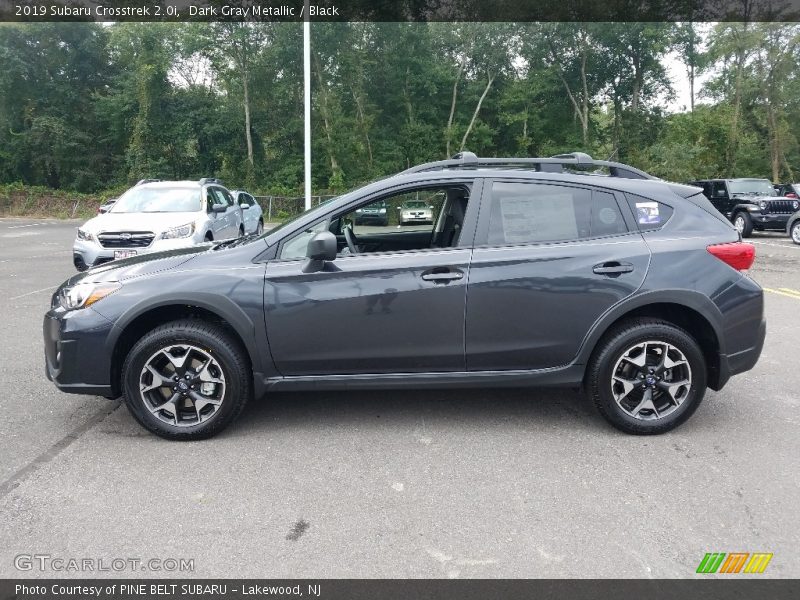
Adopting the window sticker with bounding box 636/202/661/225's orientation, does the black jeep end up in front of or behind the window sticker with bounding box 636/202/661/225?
behind

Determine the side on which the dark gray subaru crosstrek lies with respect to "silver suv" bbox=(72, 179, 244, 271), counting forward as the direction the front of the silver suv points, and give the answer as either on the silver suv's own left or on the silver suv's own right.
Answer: on the silver suv's own left

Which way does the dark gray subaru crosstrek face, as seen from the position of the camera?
facing to the left of the viewer

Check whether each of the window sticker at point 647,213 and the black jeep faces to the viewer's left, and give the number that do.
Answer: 0

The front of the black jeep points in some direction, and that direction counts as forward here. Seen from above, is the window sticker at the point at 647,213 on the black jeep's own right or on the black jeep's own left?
on the black jeep's own right

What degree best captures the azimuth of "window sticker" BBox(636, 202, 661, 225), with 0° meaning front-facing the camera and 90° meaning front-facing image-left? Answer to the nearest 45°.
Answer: approximately 0°

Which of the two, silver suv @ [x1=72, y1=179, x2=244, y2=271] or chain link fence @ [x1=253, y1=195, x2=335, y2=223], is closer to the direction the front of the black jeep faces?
the silver suv

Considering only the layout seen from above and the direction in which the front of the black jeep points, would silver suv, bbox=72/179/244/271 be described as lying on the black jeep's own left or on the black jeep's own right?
on the black jeep's own right
